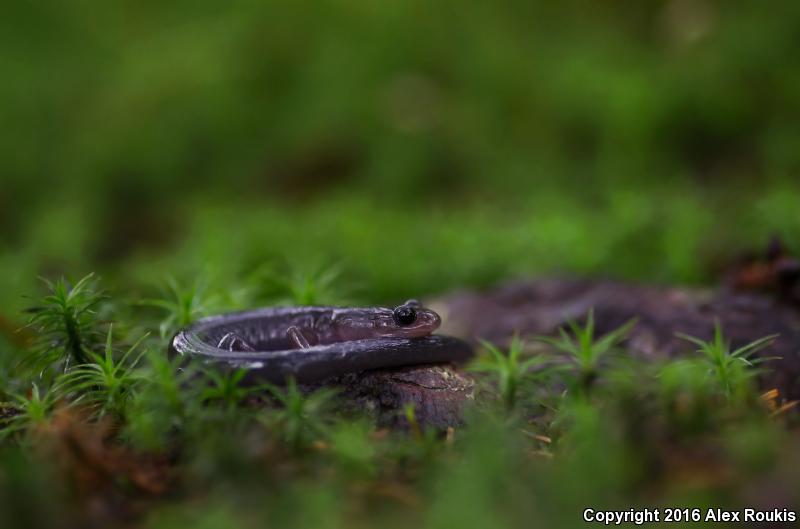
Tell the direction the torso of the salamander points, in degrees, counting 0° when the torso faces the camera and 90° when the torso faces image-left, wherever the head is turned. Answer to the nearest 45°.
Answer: approximately 270°
